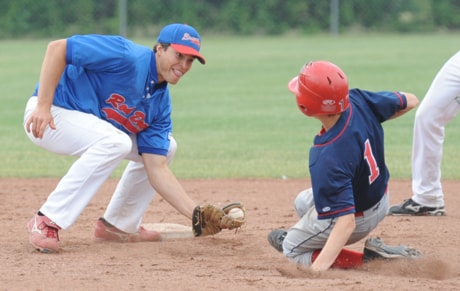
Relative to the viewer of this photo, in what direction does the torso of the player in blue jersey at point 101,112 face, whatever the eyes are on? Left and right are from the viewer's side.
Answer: facing the viewer and to the right of the viewer

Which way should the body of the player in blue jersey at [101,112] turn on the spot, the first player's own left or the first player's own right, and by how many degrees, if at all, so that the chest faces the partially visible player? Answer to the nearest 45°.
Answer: approximately 45° to the first player's own left

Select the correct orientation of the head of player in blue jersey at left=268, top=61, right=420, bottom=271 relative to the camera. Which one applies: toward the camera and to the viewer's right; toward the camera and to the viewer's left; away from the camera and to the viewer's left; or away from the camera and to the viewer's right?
away from the camera and to the viewer's left

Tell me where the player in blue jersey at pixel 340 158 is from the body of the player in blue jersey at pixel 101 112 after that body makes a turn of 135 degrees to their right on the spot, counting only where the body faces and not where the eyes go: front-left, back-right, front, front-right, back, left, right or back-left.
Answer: back-left

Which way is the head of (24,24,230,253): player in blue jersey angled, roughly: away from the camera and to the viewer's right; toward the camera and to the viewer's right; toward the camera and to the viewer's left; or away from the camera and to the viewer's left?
toward the camera and to the viewer's right

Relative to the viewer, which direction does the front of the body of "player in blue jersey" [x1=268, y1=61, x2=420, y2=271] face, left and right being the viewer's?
facing away from the viewer and to the left of the viewer
